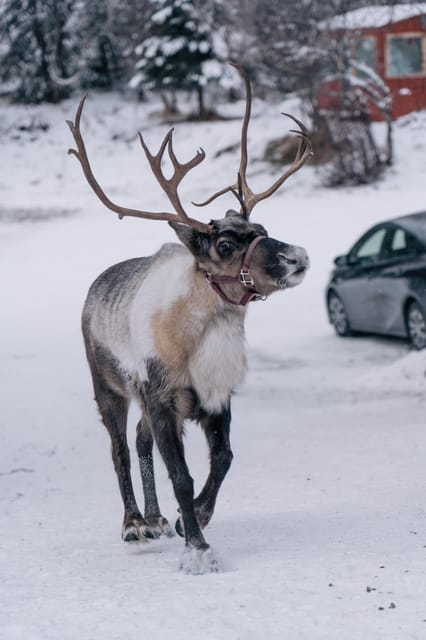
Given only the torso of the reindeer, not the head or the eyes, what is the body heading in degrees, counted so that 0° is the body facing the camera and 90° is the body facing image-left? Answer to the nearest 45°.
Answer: approximately 315°

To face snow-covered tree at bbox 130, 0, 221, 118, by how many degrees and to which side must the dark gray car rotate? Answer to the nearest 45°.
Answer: approximately 45° to its right

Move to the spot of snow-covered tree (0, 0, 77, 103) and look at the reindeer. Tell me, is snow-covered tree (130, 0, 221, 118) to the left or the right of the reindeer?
left

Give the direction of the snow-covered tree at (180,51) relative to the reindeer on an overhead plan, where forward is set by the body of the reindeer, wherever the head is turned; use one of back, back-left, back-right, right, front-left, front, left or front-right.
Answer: back-left

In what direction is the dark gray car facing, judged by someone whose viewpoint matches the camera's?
facing away from the viewer and to the left of the viewer

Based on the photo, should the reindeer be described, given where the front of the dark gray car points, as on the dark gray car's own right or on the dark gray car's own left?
on the dark gray car's own left

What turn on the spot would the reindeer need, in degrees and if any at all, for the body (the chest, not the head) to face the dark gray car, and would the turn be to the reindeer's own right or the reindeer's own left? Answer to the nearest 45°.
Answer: approximately 135° to the reindeer's own left

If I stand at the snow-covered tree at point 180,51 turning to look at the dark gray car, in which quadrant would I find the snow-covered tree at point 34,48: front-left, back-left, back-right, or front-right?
back-right

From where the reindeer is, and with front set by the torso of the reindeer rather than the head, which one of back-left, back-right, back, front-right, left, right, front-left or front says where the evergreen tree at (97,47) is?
back-left
